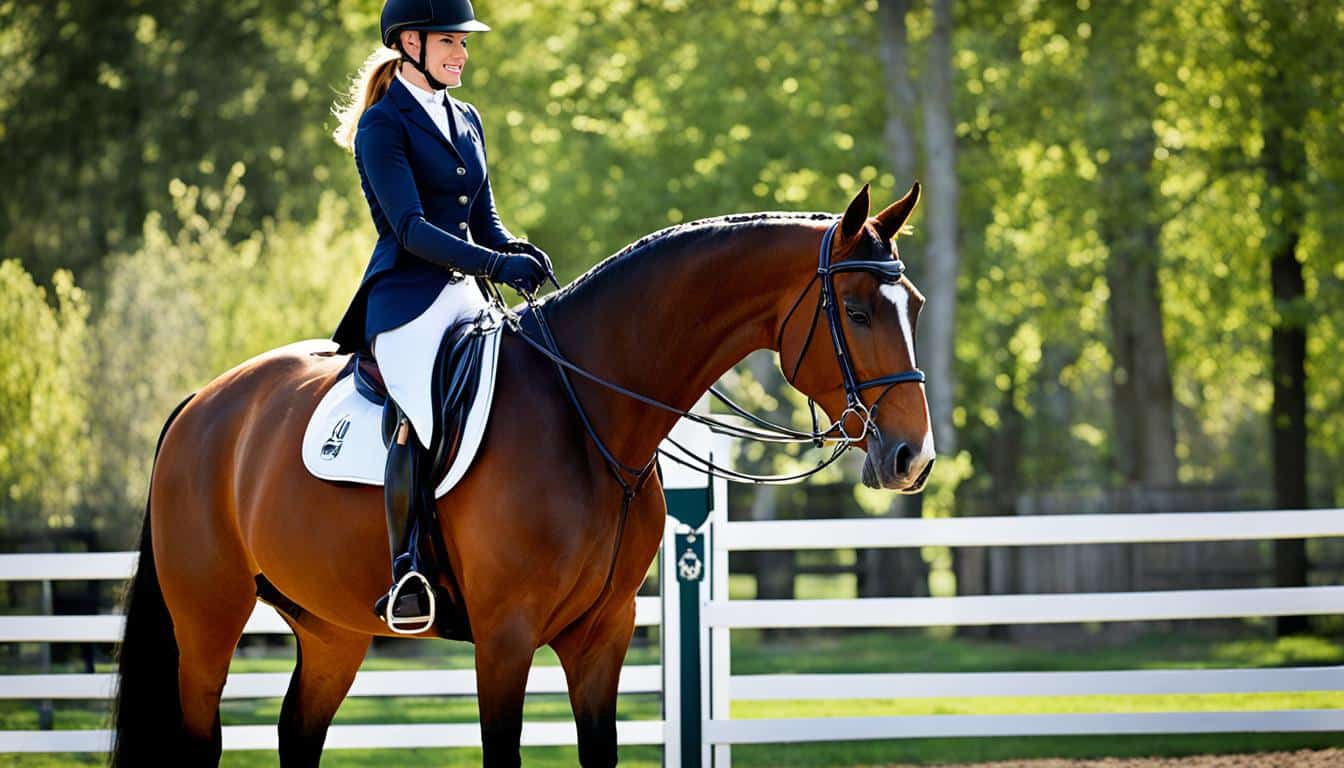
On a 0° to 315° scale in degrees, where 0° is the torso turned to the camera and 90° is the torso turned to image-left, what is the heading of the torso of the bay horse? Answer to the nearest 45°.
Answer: approximately 315°

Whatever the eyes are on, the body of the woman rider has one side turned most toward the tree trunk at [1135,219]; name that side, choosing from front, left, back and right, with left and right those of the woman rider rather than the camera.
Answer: left

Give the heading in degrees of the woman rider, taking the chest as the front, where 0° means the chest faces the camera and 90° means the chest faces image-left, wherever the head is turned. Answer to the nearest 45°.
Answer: approximately 315°

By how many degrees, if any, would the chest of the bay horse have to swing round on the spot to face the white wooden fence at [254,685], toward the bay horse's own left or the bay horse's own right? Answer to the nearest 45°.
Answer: approximately 180°

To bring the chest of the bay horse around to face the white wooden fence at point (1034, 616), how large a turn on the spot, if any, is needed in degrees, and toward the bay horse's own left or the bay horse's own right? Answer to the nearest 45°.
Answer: approximately 90° to the bay horse's own left

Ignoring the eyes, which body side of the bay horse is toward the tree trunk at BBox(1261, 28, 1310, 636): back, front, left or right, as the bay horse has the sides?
left

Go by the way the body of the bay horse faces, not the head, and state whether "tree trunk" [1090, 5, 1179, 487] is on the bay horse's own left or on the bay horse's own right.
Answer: on the bay horse's own left

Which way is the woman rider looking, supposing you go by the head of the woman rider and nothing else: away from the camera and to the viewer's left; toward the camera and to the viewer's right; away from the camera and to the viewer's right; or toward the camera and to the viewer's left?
toward the camera and to the viewer's right

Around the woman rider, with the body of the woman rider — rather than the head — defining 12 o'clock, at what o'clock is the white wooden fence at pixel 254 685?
The white wooden fence is roughly at 7 o'clock from the woman rider.

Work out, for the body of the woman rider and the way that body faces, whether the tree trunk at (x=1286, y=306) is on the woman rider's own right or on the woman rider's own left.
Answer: on the woman rider's own left

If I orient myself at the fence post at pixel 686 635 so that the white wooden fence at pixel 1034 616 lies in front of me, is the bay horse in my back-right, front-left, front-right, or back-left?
back-right
